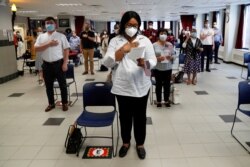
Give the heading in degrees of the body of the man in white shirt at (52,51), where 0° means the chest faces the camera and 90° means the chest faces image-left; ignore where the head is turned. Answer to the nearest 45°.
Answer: approximately 0°

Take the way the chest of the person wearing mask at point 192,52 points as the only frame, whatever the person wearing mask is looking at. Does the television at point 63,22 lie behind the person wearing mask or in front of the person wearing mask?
behind

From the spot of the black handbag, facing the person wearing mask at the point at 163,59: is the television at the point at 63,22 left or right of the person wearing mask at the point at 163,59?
left

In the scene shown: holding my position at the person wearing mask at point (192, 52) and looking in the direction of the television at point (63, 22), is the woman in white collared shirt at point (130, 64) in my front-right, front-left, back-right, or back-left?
back-left

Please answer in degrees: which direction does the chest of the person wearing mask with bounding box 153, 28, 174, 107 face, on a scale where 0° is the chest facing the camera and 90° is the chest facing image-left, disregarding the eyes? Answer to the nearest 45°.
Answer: approximately 0°

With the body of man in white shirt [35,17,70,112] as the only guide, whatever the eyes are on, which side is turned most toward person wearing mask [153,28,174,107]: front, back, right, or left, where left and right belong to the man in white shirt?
left

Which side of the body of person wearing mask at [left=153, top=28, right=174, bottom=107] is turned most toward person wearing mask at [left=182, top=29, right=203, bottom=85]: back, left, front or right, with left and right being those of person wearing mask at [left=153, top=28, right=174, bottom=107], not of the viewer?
back

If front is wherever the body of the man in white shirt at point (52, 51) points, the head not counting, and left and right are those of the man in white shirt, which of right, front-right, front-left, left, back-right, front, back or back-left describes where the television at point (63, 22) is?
back

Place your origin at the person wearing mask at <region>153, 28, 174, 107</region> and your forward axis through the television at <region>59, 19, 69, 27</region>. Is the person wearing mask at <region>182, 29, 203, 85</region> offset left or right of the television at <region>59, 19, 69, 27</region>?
right

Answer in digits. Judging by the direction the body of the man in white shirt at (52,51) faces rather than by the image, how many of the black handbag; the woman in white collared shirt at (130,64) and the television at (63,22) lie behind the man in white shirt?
1
